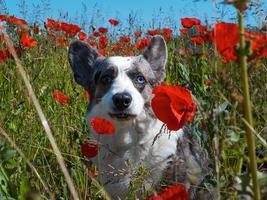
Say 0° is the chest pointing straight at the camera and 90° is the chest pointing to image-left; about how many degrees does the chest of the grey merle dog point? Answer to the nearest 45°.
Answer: approximately 45°

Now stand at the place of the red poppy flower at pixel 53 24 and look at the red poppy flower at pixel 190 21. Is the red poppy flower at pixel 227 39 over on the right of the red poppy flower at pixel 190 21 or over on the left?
right

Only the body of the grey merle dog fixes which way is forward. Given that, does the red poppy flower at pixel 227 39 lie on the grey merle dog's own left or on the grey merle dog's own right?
on the grey merle dog's own left

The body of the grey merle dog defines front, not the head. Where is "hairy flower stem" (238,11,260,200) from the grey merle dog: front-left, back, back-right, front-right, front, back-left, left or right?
front-left

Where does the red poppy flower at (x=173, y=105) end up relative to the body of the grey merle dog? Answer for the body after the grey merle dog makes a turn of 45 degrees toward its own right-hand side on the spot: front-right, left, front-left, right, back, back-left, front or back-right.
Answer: left
